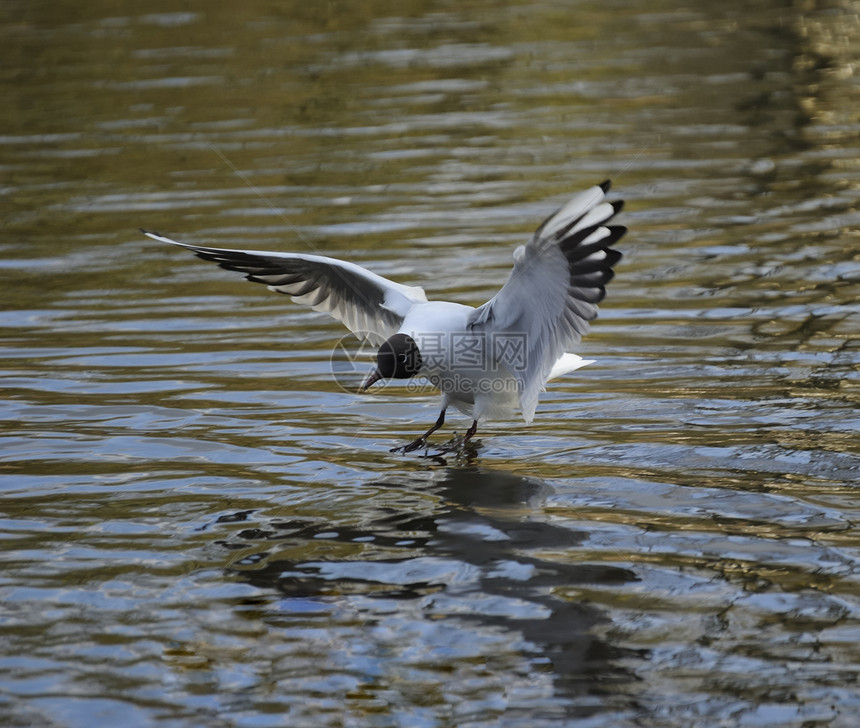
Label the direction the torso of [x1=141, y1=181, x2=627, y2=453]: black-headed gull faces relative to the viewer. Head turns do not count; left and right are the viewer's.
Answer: facing the viewer and to the left of the viewer
